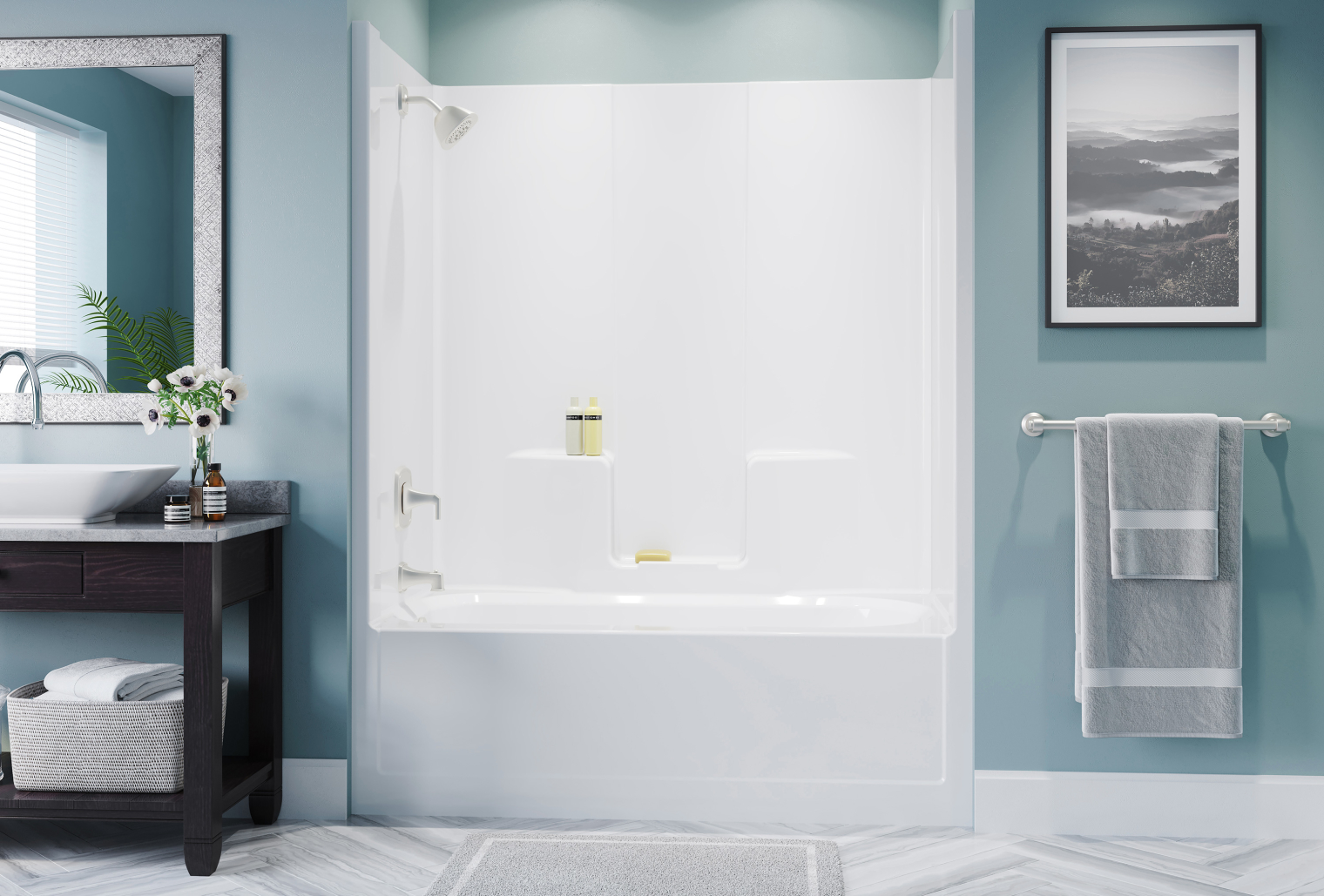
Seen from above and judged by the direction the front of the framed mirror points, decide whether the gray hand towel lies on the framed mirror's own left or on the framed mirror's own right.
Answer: on the framed mirror's own left

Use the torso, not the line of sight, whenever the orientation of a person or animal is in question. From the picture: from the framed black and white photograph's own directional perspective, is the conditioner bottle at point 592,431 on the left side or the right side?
on its right

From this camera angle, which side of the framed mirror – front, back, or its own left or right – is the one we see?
front

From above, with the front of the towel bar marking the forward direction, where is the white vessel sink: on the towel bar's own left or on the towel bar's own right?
on the towel bar's own right

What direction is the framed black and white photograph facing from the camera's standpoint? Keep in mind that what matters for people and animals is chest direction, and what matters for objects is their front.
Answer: toward the camera

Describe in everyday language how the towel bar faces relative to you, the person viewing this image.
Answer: facing the viewer

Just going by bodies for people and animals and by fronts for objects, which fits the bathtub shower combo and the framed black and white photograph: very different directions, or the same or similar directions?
same or similar directions

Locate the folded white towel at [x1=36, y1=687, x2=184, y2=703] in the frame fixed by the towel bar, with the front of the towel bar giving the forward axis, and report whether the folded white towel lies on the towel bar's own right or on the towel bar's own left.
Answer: on the towel bar's own right

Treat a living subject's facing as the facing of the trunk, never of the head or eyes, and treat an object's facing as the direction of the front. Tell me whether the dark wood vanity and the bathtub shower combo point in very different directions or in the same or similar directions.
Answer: same or similar directions

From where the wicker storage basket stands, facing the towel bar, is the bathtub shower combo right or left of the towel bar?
left

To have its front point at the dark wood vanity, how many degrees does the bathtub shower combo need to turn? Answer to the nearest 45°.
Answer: approximately 45° to its right

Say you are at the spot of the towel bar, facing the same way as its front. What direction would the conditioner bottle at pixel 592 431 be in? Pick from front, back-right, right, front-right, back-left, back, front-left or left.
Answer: right
